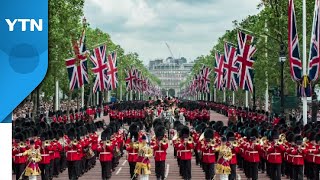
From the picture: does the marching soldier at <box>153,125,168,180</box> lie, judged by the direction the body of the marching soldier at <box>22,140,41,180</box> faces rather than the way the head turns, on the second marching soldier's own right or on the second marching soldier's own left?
on the second marching soldier's own left

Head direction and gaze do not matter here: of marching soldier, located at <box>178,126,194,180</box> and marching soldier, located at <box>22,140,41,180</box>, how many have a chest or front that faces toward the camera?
2

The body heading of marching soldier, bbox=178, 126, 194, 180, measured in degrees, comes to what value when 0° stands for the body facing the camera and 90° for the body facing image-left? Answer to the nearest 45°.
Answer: approximately 0°

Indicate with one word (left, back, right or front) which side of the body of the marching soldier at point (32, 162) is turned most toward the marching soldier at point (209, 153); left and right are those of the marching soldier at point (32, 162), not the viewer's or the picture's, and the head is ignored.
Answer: left

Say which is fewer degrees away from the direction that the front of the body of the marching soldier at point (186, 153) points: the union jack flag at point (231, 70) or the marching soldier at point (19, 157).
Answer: the marching soldier

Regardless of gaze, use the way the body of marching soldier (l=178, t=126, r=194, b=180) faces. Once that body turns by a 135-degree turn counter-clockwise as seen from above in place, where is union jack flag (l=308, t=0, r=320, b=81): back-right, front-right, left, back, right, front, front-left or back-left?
front

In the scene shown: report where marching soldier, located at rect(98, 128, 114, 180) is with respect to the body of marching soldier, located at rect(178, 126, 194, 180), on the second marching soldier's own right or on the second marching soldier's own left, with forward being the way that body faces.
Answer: on the second marching soldier's own right

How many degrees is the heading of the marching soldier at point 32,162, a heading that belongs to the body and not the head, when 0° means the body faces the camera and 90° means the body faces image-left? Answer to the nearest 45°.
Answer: approximately 0°

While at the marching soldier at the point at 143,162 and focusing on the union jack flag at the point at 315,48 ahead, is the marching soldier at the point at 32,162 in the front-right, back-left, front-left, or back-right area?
back-left

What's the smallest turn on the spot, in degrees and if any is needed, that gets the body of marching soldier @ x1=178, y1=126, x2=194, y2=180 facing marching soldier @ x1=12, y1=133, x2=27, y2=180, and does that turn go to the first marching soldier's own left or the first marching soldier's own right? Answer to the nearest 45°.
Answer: approximately 90° to the first marching soldier's own right

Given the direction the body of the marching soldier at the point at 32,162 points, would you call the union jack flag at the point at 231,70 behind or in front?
behind

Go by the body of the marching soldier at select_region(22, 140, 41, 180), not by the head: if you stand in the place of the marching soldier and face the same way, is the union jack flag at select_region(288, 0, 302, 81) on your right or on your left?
on your left
